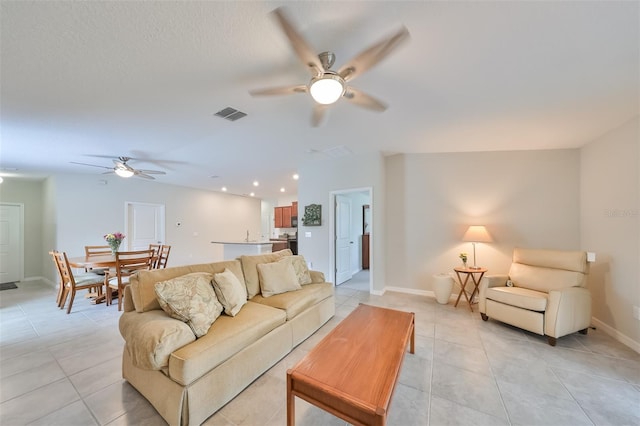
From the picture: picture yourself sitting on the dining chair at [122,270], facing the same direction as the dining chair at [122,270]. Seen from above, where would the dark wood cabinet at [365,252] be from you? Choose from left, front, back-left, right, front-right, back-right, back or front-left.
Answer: back-right

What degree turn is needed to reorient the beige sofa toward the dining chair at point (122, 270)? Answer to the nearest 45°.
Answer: approximately 180°

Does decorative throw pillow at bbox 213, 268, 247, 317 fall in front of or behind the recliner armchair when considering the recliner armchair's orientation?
in front

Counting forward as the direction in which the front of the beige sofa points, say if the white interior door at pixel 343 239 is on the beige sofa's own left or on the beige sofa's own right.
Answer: on the beige sofa's own left

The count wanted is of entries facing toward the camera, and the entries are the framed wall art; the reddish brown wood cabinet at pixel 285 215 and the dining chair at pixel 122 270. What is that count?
2

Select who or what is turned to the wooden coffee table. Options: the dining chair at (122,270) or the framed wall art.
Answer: the framed wall art

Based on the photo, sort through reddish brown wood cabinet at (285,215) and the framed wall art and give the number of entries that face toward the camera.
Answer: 2

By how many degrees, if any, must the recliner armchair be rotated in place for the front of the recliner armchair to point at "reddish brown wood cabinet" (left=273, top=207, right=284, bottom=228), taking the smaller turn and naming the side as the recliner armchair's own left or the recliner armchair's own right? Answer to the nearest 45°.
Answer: approximately 45° to the recliner armchair's own right

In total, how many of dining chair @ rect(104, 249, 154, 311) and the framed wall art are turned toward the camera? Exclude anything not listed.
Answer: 1

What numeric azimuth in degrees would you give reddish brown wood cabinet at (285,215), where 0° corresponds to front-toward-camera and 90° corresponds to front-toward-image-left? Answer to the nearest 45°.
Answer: approximately 0°

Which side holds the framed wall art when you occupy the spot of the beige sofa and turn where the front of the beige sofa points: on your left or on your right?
on your left

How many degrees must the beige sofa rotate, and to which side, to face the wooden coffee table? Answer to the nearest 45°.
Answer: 0° — it already faces it

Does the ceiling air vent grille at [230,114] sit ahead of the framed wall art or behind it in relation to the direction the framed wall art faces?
ahead

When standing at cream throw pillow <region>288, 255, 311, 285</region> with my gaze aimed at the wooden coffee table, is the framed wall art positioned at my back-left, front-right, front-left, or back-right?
back-left

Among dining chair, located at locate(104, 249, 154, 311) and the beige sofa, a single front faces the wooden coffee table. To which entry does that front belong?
the beige sofa
